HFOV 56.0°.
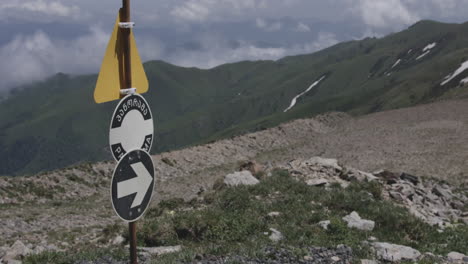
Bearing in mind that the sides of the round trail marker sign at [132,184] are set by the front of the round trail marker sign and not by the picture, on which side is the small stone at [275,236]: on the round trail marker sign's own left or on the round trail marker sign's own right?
on the round trail marker sign's own left

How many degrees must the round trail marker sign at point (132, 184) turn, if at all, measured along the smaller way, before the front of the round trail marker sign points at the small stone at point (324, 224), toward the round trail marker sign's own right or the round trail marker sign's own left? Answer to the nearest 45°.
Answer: approximately 90° to the round trail marker sign's own left

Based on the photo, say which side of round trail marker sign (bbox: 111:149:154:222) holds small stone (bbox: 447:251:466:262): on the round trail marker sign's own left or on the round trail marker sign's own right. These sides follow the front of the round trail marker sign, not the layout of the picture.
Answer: on the round trail marker sign's own left

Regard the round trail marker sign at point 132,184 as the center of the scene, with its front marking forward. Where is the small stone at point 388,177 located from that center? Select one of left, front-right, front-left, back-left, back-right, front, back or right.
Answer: left

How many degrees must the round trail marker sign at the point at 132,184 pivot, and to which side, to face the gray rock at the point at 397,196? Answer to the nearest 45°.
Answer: approximately 90° to its left

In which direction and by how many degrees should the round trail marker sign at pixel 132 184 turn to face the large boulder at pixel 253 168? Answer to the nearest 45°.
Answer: approximately 135° to its left

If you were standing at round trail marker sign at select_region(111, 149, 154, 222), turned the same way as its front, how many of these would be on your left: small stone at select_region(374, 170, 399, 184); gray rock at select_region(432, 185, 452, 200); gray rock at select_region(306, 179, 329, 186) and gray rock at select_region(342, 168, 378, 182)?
4

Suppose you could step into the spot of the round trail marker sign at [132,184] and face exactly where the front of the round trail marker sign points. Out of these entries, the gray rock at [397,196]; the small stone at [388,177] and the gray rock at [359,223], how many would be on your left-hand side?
3

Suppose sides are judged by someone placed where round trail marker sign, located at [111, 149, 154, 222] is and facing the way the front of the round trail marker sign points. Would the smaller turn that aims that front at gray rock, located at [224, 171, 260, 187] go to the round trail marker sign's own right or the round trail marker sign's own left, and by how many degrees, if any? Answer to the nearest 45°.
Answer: approximately 135° to the round trail marker sign's own left

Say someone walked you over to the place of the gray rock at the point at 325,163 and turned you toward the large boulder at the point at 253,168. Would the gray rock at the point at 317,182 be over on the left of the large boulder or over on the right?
left

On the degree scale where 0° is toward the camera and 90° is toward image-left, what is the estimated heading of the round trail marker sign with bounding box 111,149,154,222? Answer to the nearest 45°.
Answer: approximately 315°

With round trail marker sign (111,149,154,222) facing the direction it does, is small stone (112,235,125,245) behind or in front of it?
behind

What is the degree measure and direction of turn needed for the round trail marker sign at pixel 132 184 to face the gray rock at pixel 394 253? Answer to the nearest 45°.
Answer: approximately 90° to its left
